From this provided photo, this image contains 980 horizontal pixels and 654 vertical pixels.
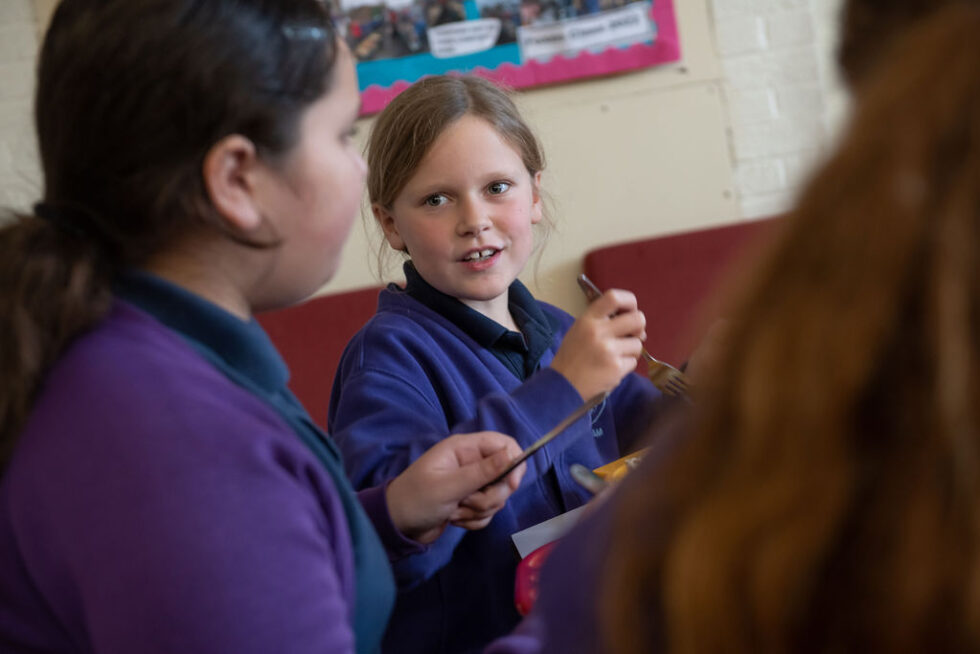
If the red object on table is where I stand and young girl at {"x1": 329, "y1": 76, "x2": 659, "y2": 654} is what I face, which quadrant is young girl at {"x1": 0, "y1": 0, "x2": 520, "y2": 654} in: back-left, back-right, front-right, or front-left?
back-left

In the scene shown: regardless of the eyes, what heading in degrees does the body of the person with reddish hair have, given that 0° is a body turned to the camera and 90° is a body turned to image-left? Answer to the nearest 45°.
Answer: approximately 135°

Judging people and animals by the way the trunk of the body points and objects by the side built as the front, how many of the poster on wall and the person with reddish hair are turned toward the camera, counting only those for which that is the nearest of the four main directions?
1

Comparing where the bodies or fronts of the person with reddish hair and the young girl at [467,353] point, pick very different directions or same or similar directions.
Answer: very different directions

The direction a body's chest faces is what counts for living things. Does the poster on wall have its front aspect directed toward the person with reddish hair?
yes

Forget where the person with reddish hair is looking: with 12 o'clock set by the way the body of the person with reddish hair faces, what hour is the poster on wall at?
The poster on wall is roughly at 1 o'clock from the person with reddish hair.

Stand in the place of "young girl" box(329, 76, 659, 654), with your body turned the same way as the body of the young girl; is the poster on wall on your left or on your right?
on your left
